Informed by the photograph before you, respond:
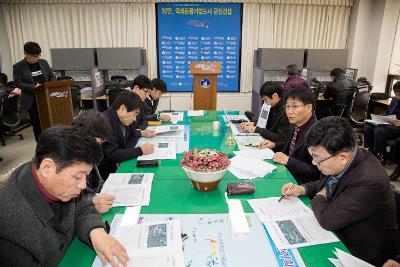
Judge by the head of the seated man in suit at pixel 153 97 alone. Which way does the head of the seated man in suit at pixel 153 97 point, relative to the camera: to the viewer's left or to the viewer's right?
to the viewer's right

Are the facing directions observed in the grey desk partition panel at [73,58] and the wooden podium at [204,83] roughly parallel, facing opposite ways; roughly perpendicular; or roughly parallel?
roughly parallel

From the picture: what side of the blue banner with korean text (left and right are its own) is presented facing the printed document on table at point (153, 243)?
front

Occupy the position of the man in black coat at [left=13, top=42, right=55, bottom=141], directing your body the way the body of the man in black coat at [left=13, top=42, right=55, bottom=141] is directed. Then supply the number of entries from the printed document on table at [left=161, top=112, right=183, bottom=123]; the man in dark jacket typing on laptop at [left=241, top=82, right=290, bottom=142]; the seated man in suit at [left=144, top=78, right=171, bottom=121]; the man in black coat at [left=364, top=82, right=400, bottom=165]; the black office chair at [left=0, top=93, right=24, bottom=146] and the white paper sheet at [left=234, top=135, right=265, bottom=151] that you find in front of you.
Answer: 5

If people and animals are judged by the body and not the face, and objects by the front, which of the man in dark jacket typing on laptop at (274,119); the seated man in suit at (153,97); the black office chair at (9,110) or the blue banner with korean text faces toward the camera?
the blue banner with korean text

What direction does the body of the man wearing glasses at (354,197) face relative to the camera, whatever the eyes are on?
to the viewer's left

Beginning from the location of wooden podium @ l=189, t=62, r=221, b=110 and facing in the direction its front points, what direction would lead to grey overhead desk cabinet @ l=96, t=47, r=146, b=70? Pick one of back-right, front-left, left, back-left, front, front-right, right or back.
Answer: back-right

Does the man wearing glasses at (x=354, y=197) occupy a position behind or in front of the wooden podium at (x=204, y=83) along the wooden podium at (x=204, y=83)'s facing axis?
in front

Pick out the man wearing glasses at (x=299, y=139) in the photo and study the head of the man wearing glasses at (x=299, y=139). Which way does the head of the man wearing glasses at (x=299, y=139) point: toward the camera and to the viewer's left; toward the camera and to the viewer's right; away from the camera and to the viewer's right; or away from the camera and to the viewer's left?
toward the camera and to the viewer's left

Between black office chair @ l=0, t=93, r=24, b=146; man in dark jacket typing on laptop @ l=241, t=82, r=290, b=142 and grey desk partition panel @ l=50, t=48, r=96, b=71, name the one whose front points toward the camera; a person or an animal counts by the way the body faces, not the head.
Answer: the grey desk partition panel

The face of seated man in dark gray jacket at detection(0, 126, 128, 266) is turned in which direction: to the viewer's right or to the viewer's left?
to the viewer's right

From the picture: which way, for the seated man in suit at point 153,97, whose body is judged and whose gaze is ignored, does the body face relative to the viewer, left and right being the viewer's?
facing to the right of the viewer

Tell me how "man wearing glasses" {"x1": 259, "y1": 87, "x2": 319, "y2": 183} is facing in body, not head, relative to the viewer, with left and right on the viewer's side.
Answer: facing the viewer and to the left of the viewer

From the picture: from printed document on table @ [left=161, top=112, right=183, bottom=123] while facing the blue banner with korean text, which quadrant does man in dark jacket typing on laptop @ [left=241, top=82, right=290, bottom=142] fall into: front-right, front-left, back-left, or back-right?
back-right

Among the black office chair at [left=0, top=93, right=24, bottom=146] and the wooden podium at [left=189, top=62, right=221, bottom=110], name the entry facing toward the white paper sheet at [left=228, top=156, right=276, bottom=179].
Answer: the wooden podium

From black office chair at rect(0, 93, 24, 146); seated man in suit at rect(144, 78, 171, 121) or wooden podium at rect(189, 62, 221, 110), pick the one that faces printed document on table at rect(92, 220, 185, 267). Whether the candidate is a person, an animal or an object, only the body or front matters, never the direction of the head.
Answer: the wooden podium
